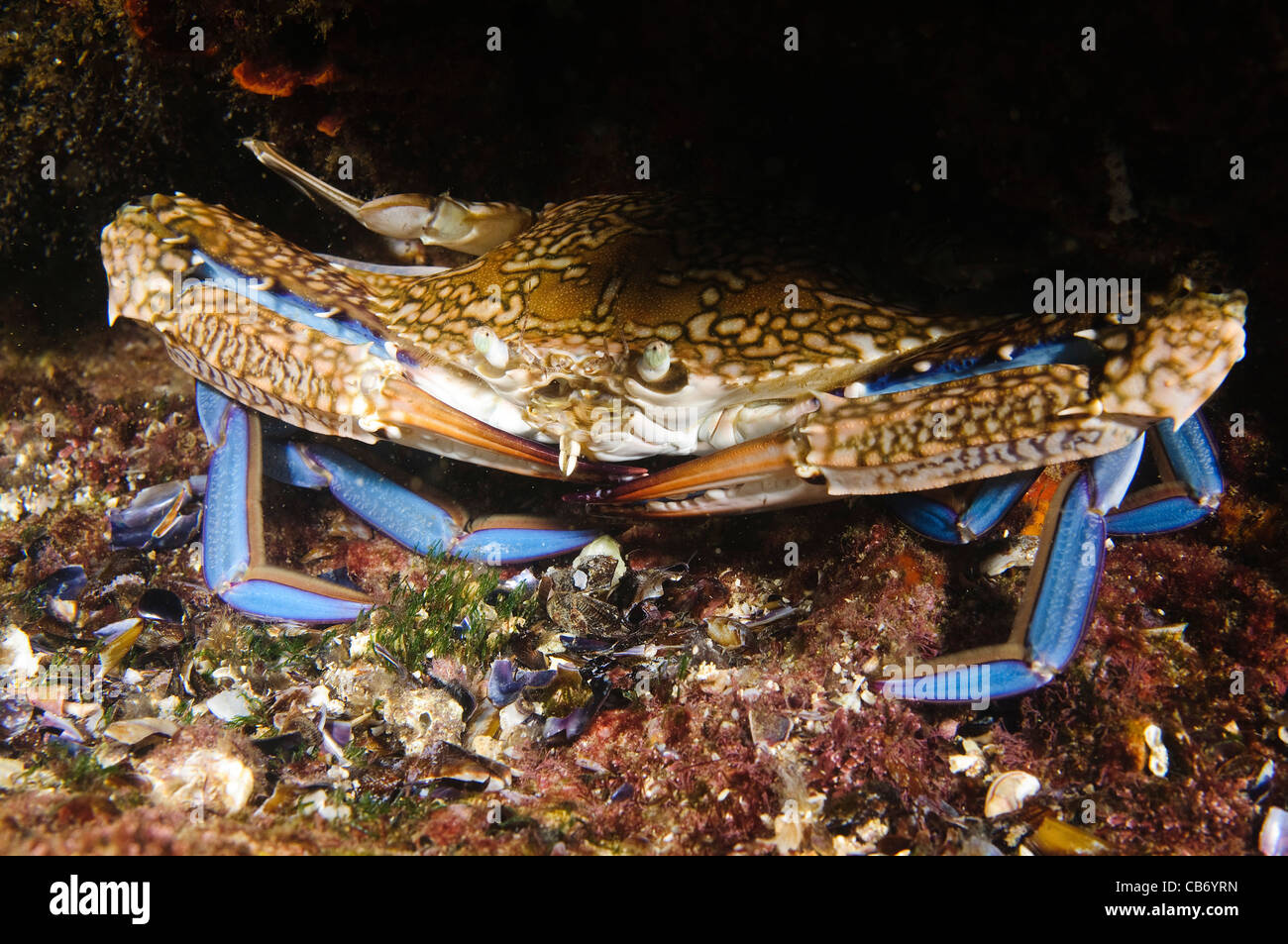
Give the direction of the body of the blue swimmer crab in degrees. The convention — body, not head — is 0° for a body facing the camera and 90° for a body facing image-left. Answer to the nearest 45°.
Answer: approximately 0°
